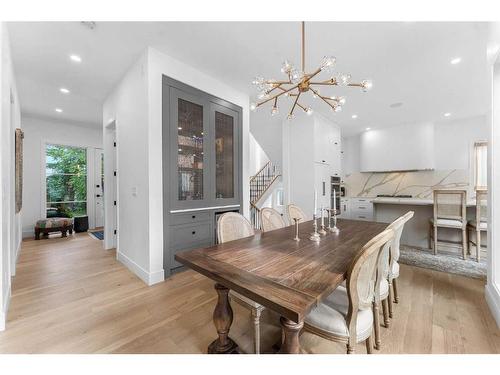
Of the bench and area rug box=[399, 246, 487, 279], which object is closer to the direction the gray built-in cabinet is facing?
the area rug

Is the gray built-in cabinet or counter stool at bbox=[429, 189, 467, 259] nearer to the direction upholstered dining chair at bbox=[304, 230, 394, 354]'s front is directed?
the gray built-in cabinet

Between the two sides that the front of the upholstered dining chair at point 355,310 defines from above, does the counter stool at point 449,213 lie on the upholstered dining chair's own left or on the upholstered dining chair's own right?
on the upholstered dining chair's own right

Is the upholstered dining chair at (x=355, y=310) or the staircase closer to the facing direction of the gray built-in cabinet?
the upholstered dining chair

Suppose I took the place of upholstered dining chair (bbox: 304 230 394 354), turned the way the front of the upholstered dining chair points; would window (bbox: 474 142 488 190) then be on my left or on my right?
on my right

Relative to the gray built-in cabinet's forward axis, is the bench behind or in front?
behind

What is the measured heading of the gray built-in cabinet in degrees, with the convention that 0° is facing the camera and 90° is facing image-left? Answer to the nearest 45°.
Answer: approximately 315°

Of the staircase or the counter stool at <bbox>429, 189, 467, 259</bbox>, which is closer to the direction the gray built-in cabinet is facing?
the counter stool

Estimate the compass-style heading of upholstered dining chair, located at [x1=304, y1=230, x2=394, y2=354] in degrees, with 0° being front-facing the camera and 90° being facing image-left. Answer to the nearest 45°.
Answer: approximately 135°
